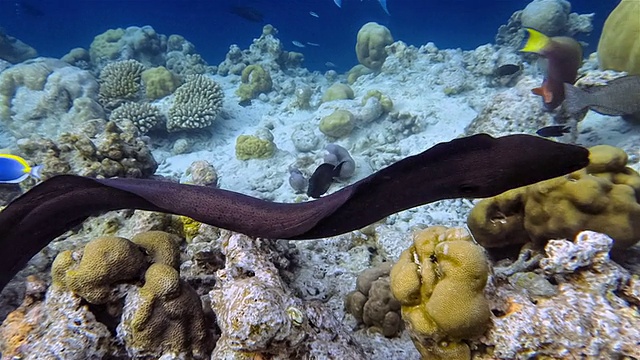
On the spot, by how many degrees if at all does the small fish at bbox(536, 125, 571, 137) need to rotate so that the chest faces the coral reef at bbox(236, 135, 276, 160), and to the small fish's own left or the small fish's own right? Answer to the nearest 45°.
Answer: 0° — it already faces it

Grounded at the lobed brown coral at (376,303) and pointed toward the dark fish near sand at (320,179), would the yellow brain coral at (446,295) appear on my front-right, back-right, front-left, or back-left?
back-right

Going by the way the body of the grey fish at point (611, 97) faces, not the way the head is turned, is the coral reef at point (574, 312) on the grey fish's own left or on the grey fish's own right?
on the grey fish's own right

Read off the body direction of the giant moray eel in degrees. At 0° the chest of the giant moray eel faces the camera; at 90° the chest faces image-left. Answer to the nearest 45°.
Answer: approximately 270°

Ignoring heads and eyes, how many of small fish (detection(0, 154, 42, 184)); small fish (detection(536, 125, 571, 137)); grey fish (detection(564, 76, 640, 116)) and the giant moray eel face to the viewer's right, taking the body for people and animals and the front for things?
2

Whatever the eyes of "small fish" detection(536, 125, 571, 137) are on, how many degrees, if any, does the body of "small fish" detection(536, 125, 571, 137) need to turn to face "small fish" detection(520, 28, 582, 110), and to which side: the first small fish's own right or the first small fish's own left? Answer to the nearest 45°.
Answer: approximately 90° to the first small fish's own right

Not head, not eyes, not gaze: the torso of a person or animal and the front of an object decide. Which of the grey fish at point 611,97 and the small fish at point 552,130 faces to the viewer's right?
the grey fish
